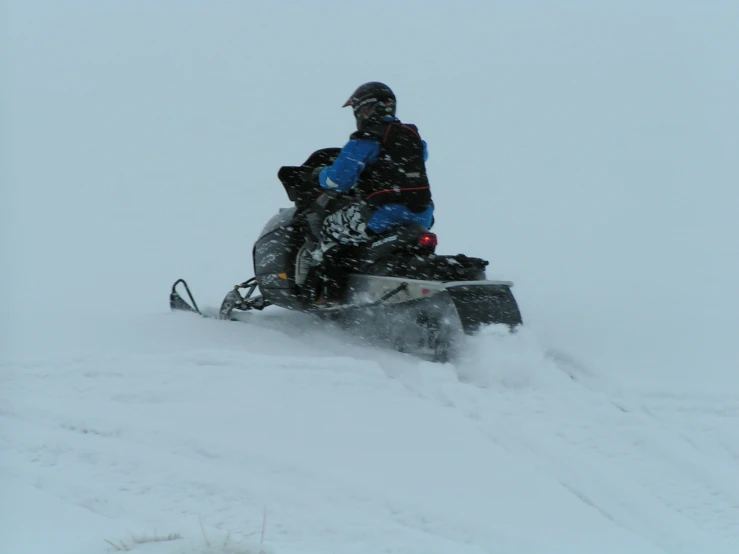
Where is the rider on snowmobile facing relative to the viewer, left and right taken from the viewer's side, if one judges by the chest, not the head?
facing away from the viewer and to the left of the viewer

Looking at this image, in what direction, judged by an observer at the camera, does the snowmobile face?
facing away from the viewer and to the left of the viewer
